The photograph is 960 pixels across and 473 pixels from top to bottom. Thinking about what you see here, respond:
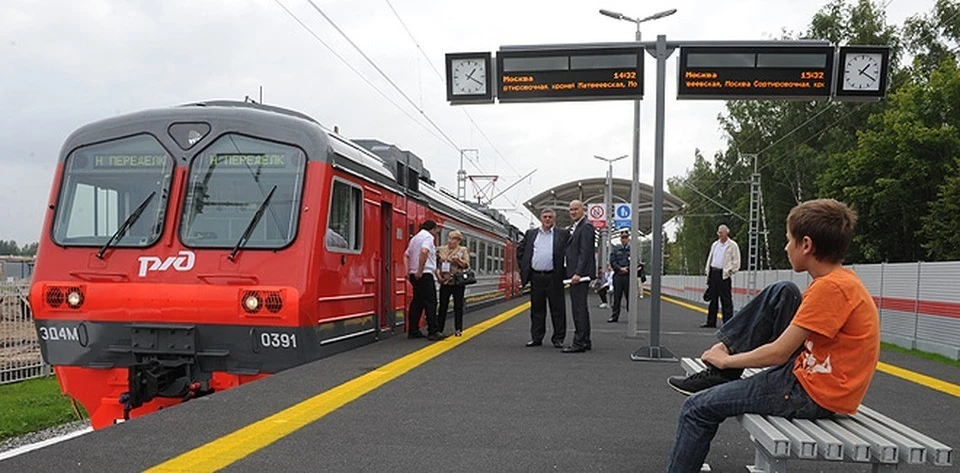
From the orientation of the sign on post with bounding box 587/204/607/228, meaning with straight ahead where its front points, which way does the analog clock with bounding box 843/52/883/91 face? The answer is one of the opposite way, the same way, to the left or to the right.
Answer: the same way

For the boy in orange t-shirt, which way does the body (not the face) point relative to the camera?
to the viewer's left

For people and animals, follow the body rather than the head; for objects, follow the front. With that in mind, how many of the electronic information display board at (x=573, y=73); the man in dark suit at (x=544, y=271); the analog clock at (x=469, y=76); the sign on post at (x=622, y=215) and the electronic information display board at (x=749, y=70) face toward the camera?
5

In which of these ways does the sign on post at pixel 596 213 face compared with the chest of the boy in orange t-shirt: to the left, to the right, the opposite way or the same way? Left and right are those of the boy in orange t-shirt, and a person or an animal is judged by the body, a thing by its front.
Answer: to the left

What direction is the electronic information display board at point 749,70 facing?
toward the camera

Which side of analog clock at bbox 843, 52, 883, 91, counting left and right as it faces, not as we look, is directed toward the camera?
front

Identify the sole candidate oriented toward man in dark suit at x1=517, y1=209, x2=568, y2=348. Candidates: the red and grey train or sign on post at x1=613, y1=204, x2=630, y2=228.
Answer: the sign on post

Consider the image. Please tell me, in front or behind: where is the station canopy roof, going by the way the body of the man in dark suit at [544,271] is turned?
behind

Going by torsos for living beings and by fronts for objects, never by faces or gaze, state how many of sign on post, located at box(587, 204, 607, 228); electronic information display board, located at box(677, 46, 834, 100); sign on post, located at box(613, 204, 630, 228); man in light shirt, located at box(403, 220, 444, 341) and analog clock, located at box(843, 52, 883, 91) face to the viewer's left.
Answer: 0

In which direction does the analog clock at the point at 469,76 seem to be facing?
toward the camera

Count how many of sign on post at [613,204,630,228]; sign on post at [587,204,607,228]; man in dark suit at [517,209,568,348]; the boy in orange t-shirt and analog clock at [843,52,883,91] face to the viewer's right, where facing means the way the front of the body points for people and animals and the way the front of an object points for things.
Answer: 0

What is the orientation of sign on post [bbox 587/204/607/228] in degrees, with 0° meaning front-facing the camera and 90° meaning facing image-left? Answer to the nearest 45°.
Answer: approximately 0°

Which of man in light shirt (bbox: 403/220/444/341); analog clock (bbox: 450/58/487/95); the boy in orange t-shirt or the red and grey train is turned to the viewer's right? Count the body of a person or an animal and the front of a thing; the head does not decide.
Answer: the man in light shirt

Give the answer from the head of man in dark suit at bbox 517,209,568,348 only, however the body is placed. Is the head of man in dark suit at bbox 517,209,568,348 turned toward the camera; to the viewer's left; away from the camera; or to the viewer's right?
toward the camera

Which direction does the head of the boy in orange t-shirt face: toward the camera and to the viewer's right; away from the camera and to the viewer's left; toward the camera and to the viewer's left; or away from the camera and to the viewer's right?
away from the camera and to the viewer's left

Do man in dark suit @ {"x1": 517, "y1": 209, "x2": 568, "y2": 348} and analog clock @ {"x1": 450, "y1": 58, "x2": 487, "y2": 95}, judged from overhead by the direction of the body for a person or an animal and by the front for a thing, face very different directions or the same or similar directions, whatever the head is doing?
same or similar directions

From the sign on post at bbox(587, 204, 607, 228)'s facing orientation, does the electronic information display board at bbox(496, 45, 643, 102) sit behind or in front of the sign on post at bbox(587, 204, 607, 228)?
in front

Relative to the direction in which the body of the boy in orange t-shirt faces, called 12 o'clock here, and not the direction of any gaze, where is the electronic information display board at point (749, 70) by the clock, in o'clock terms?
The electronic information display board is roughly at 3 o'clock from the boy in orange t-shirt.
